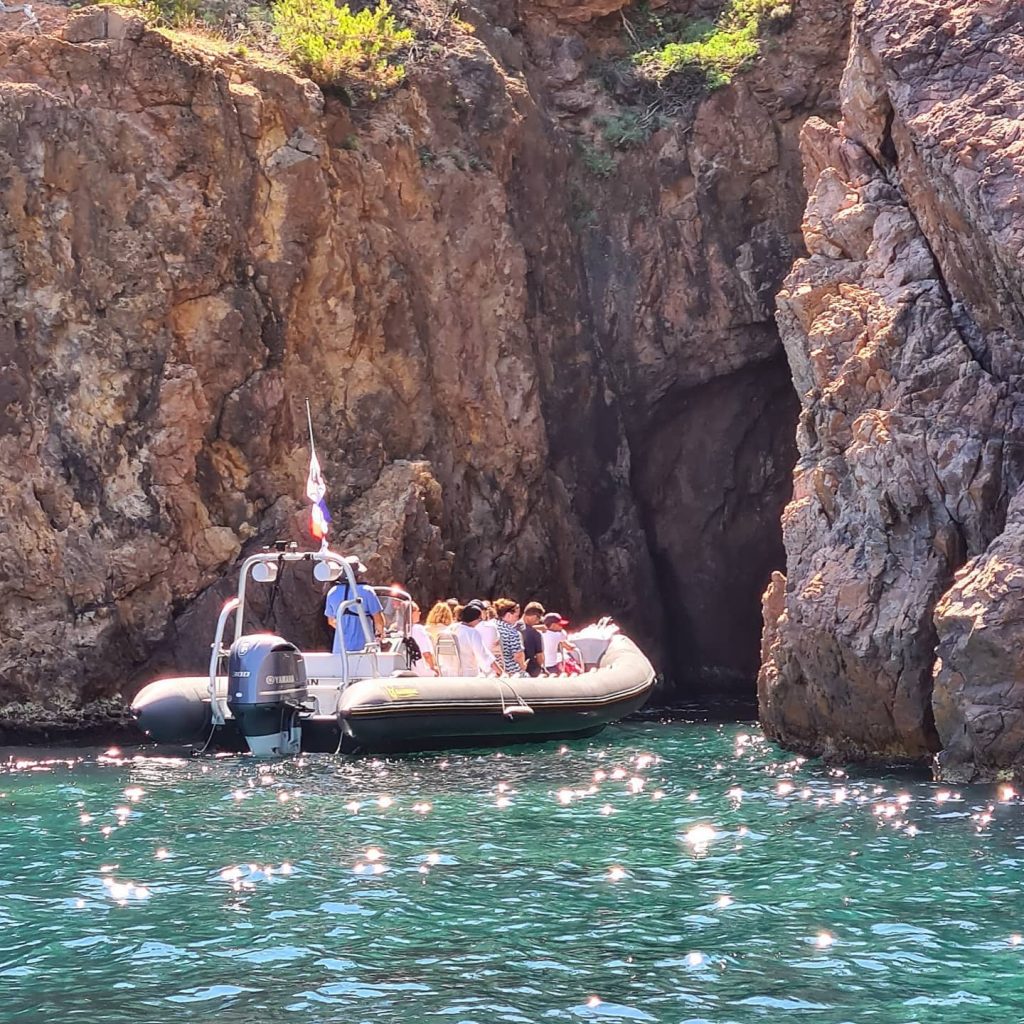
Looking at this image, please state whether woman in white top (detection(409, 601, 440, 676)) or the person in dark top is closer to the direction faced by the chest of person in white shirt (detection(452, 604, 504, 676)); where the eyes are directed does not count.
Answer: the person in dark top

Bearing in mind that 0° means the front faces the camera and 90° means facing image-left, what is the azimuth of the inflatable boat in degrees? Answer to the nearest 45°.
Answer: approximately 225°

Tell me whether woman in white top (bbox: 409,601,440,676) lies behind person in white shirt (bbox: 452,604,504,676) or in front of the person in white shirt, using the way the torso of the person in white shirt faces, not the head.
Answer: behind

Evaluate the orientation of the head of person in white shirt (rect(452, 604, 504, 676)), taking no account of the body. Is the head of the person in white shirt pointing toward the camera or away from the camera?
away from the camera

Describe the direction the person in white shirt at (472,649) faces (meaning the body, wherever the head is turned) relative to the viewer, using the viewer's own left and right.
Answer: facing away from the viewer and to the right of the viewer
